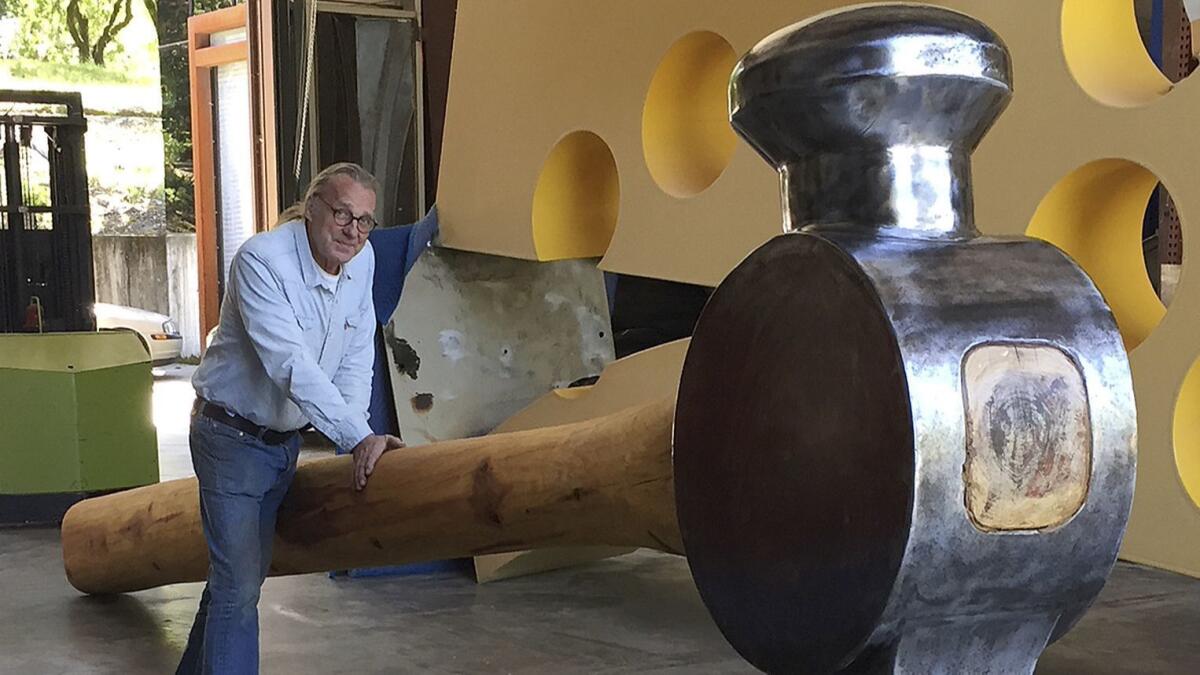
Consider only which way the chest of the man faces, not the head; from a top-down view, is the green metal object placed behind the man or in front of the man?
behind

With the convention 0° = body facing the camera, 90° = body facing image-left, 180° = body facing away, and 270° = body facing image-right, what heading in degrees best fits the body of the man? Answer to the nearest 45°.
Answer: approximately 315°

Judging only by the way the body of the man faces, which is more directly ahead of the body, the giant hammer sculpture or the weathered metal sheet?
the giant hammer sculpture

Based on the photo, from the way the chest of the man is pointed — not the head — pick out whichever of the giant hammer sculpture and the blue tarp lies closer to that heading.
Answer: the giant hammer sculpture

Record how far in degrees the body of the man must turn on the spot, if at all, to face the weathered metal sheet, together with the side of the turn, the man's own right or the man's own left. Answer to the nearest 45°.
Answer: approximately 90° to the man's own left

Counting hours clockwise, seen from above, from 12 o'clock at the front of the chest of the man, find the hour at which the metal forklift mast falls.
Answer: The metal forklift mast is roughly at 7 o'clock from the man.

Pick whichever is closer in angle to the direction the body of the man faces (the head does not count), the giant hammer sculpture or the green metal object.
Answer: the giant hammer sculpture
